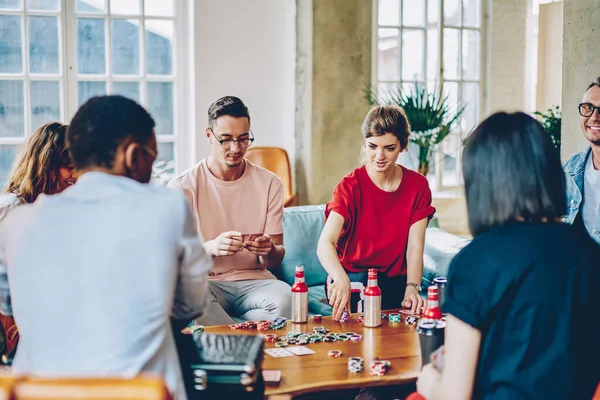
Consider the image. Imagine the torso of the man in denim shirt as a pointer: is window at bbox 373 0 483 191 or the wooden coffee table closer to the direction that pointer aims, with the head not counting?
the wooden coffee table

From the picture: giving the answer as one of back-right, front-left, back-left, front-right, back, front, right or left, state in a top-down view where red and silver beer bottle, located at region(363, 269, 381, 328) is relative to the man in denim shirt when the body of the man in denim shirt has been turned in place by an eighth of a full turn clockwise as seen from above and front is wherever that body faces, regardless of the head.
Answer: front-left

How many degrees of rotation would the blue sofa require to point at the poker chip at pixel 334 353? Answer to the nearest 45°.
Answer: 0° — it already faces it

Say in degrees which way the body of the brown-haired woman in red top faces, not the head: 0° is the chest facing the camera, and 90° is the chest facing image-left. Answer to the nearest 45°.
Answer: approximately 0°

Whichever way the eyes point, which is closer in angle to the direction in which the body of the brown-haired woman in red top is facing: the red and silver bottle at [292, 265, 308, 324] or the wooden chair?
the red and silver bottle

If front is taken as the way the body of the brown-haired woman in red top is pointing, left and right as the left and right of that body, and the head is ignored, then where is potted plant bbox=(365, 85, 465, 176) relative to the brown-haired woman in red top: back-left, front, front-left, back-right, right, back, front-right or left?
back

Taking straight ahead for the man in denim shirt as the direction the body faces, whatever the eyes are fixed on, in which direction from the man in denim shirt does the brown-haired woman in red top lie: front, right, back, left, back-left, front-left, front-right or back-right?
front-right

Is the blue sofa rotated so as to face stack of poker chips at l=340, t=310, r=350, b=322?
yes

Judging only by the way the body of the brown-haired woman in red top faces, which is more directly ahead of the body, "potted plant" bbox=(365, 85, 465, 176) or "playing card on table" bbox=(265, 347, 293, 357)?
the playing card on table

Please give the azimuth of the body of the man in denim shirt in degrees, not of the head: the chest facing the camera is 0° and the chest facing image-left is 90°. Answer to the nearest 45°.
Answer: approximately 45°

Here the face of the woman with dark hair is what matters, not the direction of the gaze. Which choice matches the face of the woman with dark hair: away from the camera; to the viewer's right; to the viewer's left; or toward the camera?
away from the camera

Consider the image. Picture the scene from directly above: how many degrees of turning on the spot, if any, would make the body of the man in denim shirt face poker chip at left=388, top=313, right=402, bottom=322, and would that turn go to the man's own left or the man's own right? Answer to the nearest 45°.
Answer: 0° — they already face it

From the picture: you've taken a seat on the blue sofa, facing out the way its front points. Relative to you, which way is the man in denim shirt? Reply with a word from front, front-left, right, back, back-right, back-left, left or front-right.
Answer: front-left
